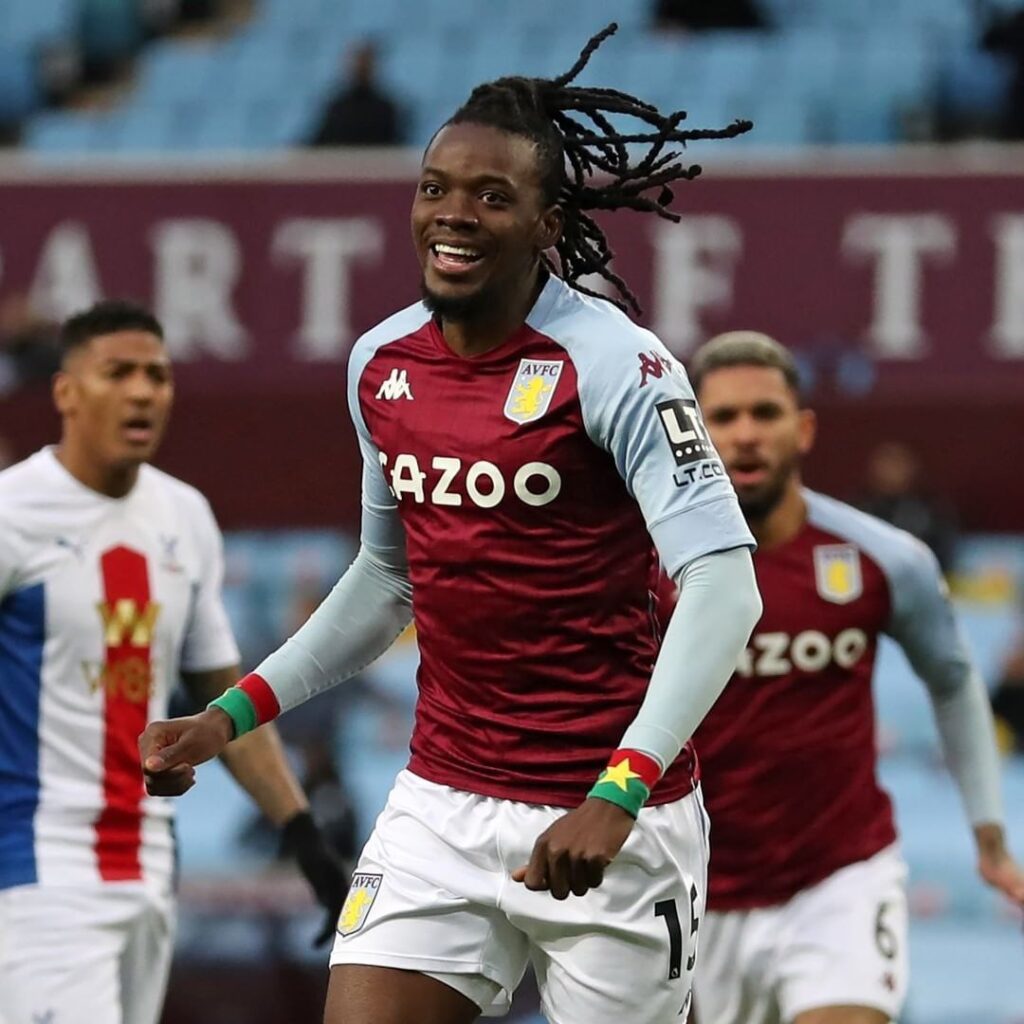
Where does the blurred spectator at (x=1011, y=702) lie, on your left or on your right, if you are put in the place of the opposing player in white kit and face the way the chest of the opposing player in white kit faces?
on your left

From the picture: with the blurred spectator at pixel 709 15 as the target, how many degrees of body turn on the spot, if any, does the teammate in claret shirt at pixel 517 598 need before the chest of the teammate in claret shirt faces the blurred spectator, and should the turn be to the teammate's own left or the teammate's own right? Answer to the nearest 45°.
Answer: approximately 135° to the teammate's own right

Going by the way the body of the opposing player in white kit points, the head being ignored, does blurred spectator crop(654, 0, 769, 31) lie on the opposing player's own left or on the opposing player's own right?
on the opposing player's own left

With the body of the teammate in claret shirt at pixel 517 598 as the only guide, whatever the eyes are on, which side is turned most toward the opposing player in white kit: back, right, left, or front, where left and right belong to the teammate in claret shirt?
right

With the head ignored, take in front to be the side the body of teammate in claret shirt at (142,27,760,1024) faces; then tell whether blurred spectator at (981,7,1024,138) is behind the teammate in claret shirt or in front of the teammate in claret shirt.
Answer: behind

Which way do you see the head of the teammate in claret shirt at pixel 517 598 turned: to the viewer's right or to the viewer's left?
to the viewer's left

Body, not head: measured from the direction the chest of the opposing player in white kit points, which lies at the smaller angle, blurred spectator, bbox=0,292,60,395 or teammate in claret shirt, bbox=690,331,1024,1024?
the teammate in claret shirt

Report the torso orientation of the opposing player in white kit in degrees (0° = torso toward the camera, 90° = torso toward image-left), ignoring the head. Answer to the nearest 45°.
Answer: approximately 315°

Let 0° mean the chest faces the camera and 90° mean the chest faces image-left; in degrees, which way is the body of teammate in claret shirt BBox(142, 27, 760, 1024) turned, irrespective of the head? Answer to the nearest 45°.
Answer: approximately 45°
